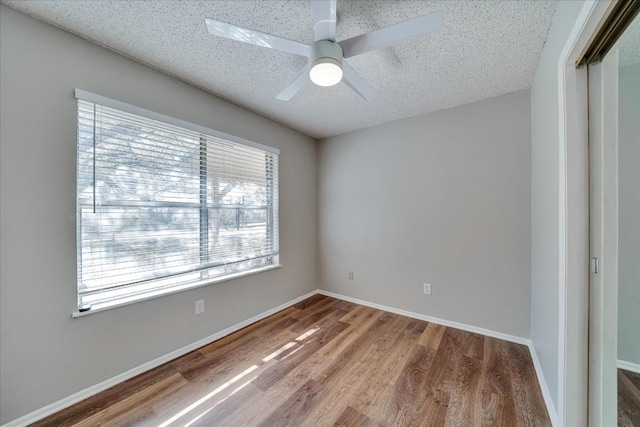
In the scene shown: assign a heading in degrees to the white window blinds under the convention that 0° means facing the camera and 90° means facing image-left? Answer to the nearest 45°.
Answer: approximately 315°
